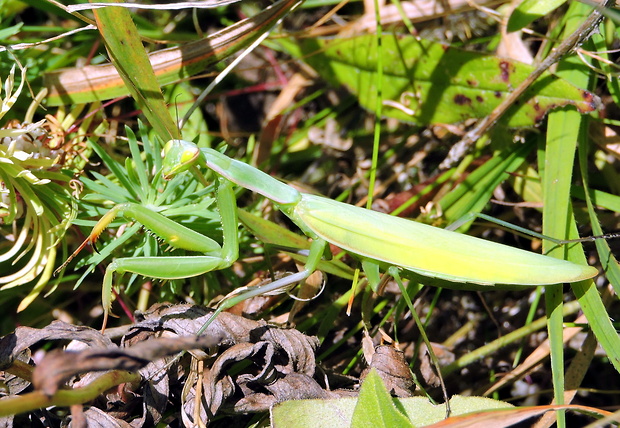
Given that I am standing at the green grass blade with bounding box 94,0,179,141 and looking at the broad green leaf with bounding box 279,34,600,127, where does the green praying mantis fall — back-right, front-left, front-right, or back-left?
front-right

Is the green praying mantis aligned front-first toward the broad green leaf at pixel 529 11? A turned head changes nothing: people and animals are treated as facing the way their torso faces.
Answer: no

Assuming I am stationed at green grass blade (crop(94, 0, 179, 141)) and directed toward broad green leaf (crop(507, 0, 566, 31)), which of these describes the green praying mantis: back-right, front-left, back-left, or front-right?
front-right

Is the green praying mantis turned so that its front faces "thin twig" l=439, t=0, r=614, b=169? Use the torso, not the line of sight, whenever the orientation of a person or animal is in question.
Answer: no

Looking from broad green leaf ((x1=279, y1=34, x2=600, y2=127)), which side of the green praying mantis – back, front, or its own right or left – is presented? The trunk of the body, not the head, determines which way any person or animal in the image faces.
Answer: right

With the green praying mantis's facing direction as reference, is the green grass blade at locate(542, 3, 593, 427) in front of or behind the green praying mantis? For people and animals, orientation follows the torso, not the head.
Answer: behind

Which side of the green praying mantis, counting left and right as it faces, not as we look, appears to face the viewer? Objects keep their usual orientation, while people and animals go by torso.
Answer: left
